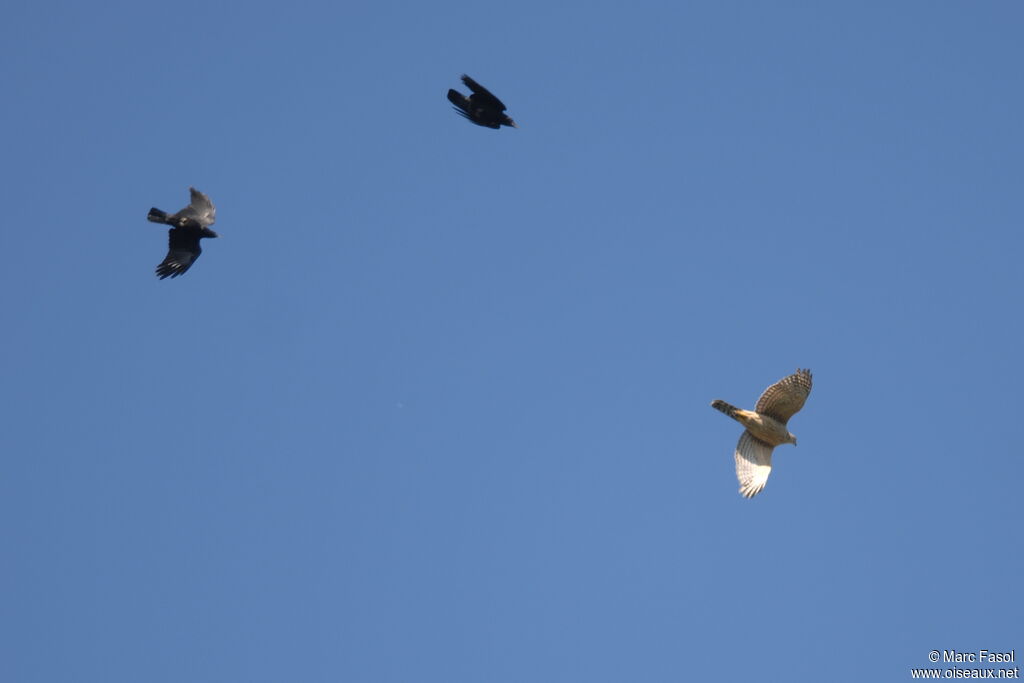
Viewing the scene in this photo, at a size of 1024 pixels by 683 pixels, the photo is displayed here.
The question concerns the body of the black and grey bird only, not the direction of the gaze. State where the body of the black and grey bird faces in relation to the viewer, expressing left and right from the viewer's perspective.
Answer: facing to the right of the viewer

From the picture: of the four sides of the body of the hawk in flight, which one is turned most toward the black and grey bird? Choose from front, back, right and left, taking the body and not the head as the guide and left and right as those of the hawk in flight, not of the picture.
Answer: back

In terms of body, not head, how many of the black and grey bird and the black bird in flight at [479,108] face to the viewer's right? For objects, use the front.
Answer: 2

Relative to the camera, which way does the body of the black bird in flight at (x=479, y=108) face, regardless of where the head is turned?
to the viewer's right

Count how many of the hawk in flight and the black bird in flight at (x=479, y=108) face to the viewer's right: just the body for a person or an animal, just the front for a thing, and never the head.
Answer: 2

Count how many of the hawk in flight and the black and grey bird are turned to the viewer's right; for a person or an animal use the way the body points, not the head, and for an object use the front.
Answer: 2

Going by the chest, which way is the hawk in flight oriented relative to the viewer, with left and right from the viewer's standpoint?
facing to the right of the viewer
